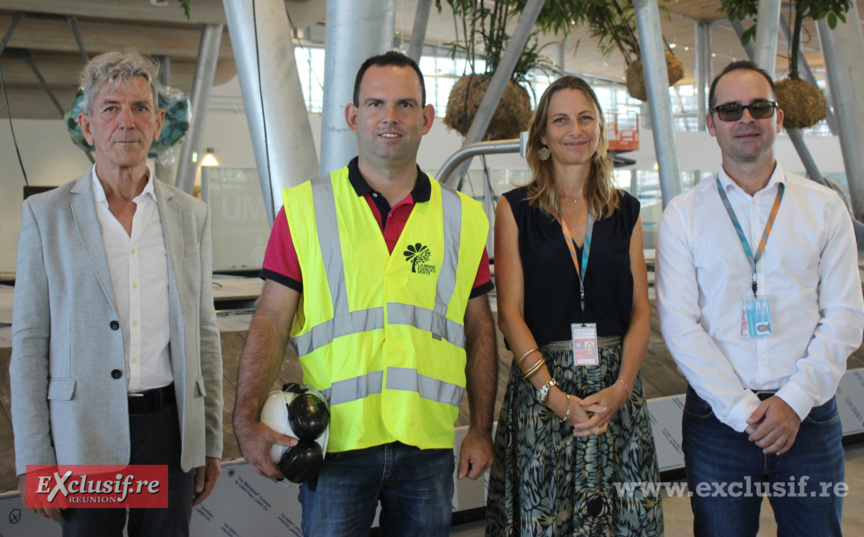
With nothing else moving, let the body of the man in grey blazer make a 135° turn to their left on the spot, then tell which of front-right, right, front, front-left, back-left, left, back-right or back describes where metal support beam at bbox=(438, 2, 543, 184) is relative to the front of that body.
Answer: front

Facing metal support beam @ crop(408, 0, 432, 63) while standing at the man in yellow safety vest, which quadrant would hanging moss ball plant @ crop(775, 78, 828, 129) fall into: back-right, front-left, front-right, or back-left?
front-right

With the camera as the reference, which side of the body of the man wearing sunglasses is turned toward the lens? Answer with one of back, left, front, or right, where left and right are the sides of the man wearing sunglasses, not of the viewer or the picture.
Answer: front

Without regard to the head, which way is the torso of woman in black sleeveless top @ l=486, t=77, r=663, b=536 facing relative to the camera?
toward the camera

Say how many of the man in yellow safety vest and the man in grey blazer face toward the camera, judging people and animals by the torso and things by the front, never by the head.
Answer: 2

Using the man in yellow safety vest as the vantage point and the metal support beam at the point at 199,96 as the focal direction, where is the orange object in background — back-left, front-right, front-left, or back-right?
front-right

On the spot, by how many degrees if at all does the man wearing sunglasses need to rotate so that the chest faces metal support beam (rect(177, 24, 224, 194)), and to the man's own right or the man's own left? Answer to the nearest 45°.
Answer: approximately 135° to the man's own right

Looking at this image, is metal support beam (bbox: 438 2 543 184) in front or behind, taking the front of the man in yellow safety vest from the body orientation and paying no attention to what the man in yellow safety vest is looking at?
behind

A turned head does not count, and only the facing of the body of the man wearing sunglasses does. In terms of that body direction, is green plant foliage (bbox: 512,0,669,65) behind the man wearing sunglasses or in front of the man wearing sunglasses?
behind

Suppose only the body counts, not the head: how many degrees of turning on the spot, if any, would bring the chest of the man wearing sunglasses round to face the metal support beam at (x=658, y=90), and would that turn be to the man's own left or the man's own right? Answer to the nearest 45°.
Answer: approximately 180°
